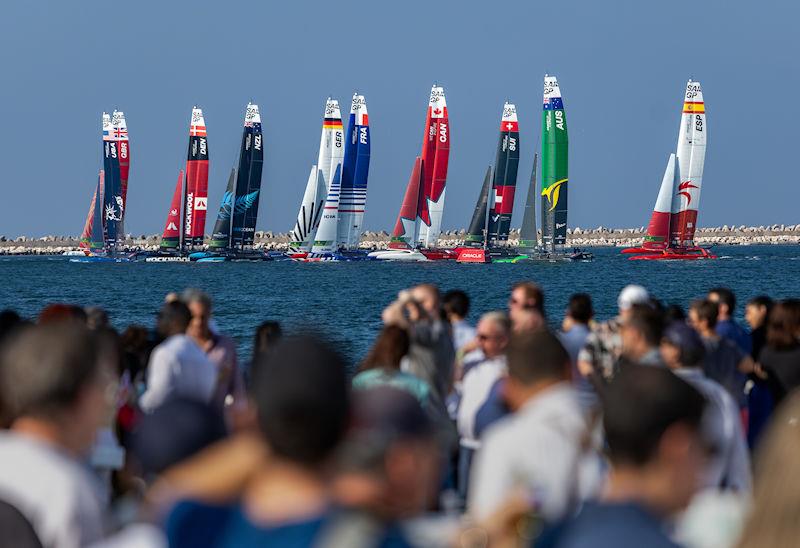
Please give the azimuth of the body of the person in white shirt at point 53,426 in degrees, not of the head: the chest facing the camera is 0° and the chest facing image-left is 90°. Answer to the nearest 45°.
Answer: approximately 225°

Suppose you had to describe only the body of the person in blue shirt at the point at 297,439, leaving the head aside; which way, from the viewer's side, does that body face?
away from the camera

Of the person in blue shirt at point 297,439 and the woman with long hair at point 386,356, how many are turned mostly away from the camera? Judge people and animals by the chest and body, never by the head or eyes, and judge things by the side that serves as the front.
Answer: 2

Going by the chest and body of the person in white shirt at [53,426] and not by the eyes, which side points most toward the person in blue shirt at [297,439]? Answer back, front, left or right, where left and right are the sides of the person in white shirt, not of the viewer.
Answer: right

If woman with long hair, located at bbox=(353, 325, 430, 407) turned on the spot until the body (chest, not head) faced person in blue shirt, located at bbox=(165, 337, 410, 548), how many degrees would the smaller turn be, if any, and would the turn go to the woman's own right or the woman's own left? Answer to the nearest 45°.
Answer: approximately 180°

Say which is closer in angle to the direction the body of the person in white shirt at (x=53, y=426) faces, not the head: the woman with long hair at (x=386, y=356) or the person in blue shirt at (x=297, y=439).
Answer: the woman with long hair

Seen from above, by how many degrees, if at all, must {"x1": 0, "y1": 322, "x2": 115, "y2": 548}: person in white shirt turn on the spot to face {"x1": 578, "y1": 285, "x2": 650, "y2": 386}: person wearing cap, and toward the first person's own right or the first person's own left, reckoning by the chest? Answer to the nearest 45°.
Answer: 0° — they already face them

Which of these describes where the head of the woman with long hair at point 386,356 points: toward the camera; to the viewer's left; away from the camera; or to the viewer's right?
away from the camera

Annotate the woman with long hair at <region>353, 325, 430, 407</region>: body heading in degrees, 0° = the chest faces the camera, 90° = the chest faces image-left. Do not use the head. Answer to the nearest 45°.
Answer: approximately 180°
